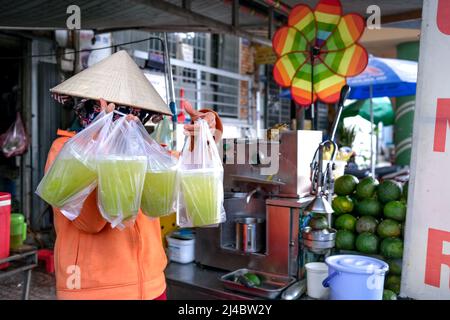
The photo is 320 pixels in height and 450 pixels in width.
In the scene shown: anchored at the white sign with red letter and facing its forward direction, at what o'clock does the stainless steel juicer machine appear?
The stainless steel juicer machine is roughly at 3 o'clock from the white sign with red letter.

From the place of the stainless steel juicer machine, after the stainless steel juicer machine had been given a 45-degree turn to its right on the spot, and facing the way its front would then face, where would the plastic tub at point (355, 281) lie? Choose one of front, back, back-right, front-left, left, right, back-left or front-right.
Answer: back-left

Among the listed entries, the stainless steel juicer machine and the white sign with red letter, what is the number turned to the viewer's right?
0

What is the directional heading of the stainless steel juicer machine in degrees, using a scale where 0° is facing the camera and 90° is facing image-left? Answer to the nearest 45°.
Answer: approximately 45°

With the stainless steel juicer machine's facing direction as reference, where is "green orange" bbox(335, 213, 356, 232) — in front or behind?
behind

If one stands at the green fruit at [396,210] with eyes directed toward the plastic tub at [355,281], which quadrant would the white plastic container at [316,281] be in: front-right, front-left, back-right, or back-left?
front-right

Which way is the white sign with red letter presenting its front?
toward the camera

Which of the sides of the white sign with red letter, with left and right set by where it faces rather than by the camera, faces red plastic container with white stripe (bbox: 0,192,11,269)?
right

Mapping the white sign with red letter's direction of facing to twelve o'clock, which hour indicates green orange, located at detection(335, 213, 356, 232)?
The green orange is roughly at 4 o'clock from the white sign with red letter.

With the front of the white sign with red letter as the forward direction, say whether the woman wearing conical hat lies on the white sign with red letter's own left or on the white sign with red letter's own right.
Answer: on the white sign with red letter's own right

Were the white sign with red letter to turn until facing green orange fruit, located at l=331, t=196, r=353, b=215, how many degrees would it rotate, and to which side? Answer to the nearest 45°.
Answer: approximately 135° to its right

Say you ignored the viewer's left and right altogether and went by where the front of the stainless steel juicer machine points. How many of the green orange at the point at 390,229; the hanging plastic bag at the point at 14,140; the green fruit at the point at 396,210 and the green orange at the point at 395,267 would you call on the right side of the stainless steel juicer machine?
1

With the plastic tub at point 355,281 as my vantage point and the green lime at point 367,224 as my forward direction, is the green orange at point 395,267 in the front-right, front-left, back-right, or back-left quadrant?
front-right
